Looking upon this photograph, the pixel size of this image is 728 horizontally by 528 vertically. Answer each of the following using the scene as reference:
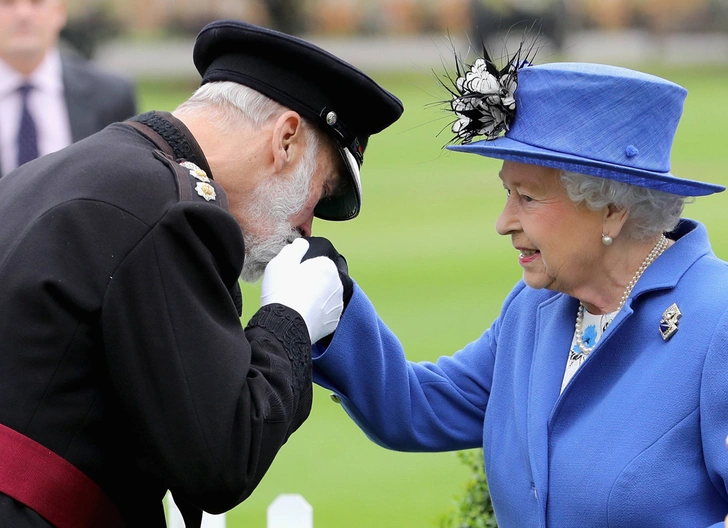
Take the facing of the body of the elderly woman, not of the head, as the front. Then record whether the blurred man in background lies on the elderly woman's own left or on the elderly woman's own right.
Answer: on the elderly woman's own right

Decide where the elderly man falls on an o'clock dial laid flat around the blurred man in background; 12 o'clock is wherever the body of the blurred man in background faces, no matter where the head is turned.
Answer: The elderly man is roughly at 12 o'clock from the blurred man in background.

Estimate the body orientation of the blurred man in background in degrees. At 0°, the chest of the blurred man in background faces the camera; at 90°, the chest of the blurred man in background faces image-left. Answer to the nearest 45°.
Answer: approximately 0°

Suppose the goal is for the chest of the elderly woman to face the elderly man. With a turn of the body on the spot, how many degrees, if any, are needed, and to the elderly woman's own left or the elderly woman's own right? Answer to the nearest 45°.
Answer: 0° — they already face them

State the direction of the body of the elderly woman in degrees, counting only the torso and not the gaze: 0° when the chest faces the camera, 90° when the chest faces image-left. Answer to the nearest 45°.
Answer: approximately 45°

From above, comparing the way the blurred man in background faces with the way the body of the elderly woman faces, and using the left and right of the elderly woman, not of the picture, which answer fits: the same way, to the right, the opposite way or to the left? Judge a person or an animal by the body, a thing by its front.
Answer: to the left

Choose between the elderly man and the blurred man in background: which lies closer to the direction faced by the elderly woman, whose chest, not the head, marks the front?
the elderly man
